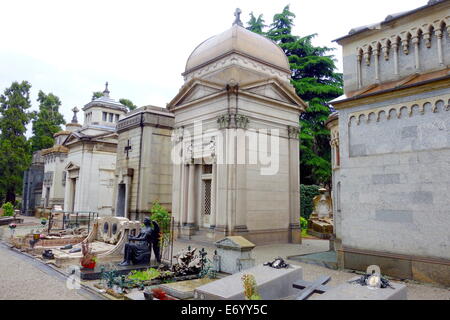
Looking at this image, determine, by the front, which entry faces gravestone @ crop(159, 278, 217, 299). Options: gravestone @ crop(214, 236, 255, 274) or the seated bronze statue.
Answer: gravestone @ crop(214, 236, 255, 274)

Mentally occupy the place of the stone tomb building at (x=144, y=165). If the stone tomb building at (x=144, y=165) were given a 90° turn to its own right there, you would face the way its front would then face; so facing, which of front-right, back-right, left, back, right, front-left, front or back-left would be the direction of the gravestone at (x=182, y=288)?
back-left

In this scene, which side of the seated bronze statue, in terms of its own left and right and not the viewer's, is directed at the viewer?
left

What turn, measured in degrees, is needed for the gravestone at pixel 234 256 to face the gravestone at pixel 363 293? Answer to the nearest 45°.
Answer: approximately 90° to its left

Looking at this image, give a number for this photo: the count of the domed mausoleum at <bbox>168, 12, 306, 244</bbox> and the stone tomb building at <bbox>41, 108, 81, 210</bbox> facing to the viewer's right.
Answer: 0

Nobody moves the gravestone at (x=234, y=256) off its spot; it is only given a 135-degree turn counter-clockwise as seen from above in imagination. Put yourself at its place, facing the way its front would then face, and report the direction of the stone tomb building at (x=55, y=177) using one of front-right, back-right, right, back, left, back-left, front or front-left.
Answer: back-left

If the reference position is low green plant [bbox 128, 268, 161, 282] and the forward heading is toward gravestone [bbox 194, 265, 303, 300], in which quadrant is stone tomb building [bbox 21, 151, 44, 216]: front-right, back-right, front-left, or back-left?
back-left

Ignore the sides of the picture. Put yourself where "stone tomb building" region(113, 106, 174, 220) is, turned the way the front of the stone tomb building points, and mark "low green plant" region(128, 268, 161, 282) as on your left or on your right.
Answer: on your left

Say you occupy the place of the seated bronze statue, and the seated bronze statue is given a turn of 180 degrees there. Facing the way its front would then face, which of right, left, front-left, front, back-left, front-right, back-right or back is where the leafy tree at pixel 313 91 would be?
front-left

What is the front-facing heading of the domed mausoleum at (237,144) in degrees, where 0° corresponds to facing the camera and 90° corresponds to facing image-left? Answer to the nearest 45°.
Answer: approximately 45°

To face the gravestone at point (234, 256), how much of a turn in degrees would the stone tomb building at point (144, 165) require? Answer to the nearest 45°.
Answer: approximately 45° to its left
